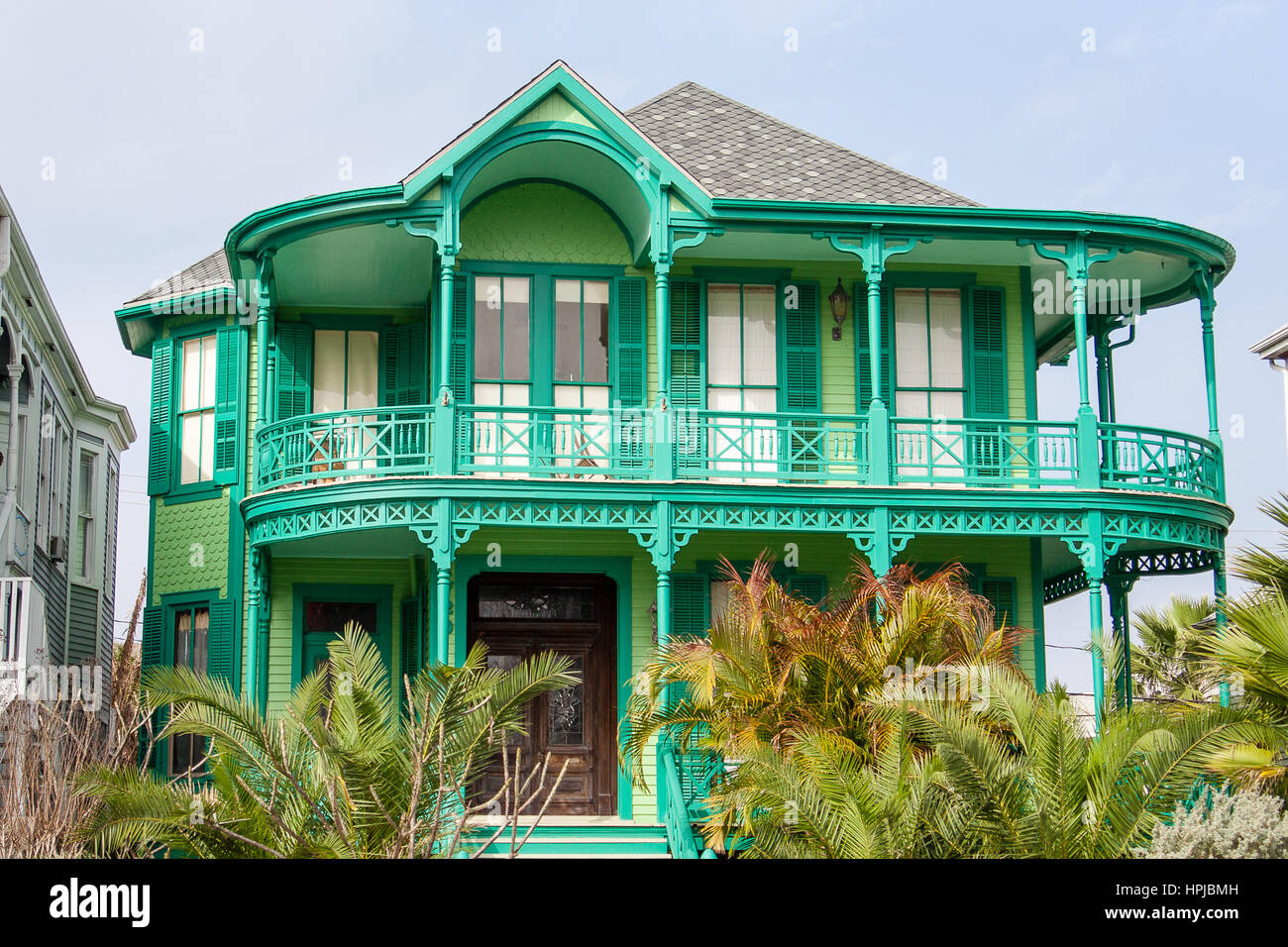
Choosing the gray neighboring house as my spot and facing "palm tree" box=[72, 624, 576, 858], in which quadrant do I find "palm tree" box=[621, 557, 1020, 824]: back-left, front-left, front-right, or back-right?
front-left

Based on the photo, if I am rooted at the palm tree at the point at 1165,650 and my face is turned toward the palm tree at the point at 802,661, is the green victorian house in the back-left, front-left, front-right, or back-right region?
front-right

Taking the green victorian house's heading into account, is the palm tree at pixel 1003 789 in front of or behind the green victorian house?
in front

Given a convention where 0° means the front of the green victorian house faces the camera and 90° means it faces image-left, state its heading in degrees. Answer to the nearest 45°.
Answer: approximately 0°

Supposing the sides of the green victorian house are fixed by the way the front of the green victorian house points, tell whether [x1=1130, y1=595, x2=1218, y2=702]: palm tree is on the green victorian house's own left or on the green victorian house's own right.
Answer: on the green victorian house's own left

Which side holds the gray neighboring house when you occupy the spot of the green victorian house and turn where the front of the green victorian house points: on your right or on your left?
on your right

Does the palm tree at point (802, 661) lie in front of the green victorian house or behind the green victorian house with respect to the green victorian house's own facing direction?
in front

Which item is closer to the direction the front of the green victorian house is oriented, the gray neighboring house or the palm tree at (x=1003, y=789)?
the palm tree
